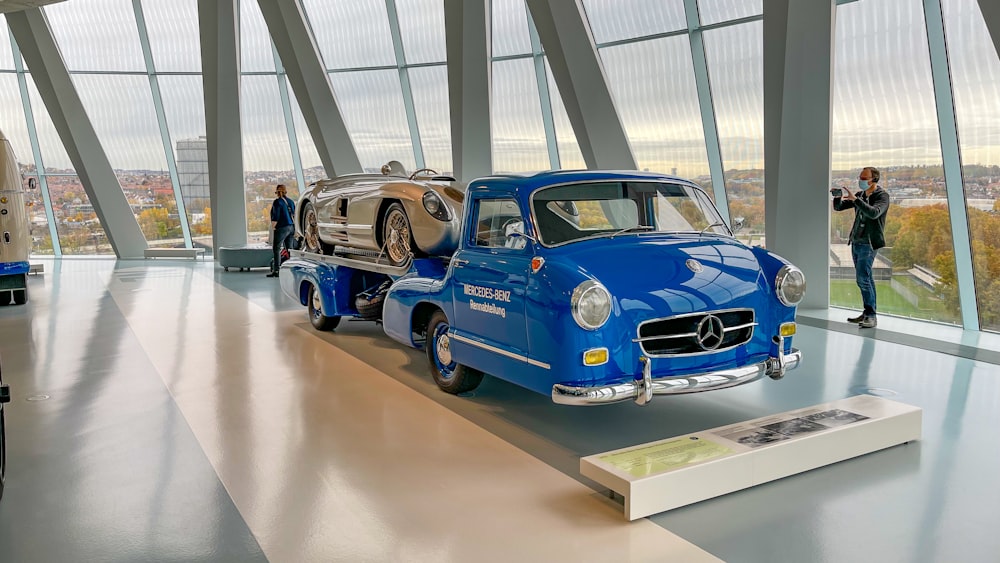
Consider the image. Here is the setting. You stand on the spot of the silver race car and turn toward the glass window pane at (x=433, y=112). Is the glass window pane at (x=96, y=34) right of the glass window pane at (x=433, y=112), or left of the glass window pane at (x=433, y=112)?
left

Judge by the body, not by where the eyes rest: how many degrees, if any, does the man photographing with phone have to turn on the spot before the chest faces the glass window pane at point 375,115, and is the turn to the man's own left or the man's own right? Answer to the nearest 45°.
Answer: approximately 90° to the man's own right

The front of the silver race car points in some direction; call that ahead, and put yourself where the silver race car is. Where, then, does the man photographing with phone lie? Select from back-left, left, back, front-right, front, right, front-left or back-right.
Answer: front-left

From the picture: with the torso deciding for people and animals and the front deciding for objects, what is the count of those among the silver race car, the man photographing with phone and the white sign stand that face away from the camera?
0

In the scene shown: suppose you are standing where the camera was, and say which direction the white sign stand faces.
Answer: facing the viewer and to the right of the viewer

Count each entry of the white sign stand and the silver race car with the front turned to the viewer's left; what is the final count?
0

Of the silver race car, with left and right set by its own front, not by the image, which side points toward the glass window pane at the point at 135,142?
back

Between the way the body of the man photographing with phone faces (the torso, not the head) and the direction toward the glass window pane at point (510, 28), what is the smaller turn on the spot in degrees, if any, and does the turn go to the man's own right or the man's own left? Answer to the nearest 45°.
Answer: approximately 90° to the man's own right

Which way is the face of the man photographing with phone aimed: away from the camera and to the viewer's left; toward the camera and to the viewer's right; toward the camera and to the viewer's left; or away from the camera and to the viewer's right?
toward the camera and to the viewer's left

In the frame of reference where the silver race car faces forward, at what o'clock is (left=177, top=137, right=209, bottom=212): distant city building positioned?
The distant city building is roughly at 7 o'clock from the silver race car.

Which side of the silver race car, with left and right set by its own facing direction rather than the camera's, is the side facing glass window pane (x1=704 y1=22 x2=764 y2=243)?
left
